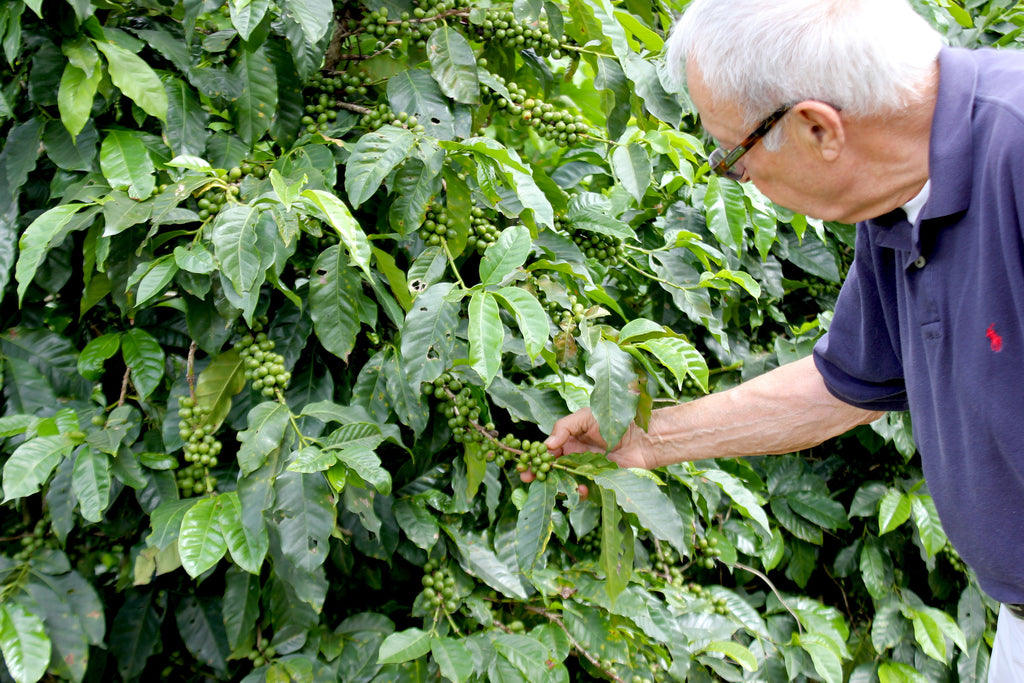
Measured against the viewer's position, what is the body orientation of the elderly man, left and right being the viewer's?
facing the viewer and to the left of the viewer

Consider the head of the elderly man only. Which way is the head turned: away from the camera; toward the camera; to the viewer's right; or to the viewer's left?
to the viewer's left
